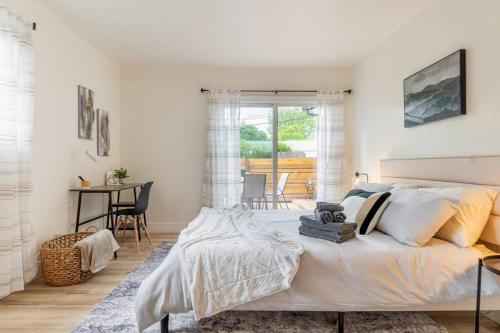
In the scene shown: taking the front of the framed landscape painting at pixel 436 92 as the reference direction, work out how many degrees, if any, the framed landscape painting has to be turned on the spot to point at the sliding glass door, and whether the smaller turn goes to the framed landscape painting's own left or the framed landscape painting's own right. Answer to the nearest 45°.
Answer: approximately 90° to the framed landscape painting's own right

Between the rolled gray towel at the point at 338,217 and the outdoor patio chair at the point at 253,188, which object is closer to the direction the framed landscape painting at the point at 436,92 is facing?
the rolled gray towel

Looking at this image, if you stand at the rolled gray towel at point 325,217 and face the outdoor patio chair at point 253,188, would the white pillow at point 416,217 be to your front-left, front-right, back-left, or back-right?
back-right

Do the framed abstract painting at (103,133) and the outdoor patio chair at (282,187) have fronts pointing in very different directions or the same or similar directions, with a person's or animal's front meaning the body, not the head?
very different directions

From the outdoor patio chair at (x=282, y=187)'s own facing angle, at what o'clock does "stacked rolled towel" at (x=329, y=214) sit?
The stacked rolled towel is roughly at 9 o'clock from the outdoor patio chair.

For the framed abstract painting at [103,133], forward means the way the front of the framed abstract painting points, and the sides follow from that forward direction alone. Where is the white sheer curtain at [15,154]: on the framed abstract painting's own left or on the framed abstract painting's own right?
on the framed abstract painting's own right

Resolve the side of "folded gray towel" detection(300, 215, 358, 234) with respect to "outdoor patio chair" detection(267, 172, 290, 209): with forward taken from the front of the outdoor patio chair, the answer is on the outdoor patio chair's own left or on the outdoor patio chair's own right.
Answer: on the outdoor patio chair's own left

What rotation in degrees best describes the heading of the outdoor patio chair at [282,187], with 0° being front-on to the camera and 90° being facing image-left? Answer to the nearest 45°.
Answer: approximately 90°

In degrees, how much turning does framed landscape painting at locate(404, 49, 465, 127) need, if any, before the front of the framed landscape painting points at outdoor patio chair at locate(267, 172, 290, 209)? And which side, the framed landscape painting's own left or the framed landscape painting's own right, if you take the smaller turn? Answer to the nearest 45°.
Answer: approximately 90° to the framed landscape painting's own right

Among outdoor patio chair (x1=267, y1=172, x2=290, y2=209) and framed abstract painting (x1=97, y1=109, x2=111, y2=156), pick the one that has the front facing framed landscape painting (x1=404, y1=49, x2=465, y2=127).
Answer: framed abstract painting (x1=97, y1=109, x2=111, y2=156)

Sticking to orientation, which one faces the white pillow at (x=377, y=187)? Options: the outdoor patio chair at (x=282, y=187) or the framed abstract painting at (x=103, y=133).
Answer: the framed abstract painting
